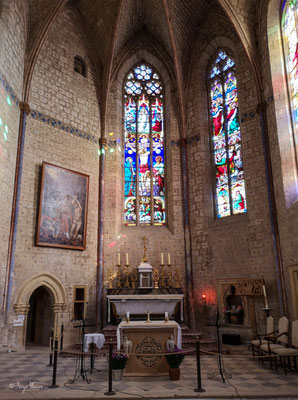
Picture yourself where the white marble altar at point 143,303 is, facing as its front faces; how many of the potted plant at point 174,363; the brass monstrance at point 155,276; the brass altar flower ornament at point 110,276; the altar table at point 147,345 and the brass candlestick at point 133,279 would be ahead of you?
2

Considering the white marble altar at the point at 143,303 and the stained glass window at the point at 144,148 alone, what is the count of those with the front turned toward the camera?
2

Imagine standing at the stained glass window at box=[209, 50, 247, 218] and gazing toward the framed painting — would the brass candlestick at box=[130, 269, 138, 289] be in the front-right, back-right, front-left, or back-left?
front-right

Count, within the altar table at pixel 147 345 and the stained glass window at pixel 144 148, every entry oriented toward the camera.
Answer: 2

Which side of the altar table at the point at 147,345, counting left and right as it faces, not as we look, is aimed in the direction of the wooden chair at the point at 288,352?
left

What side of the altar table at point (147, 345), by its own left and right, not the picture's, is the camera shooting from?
front

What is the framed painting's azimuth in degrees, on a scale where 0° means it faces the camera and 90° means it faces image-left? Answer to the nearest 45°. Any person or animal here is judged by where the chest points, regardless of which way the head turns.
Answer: approximately 315°

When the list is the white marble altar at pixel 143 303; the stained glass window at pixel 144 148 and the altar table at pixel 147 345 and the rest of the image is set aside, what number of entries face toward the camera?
3

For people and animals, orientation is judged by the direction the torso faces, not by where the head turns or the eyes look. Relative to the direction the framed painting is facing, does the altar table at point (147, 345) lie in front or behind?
in front

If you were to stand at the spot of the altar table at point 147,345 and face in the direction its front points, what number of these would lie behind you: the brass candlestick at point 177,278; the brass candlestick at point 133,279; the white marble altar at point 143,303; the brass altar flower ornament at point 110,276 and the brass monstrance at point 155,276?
5

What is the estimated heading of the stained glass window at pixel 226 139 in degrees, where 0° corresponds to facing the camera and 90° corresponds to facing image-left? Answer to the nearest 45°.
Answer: approximately 45°

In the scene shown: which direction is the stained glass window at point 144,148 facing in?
toward the camera

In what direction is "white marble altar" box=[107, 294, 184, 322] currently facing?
toward the camera
